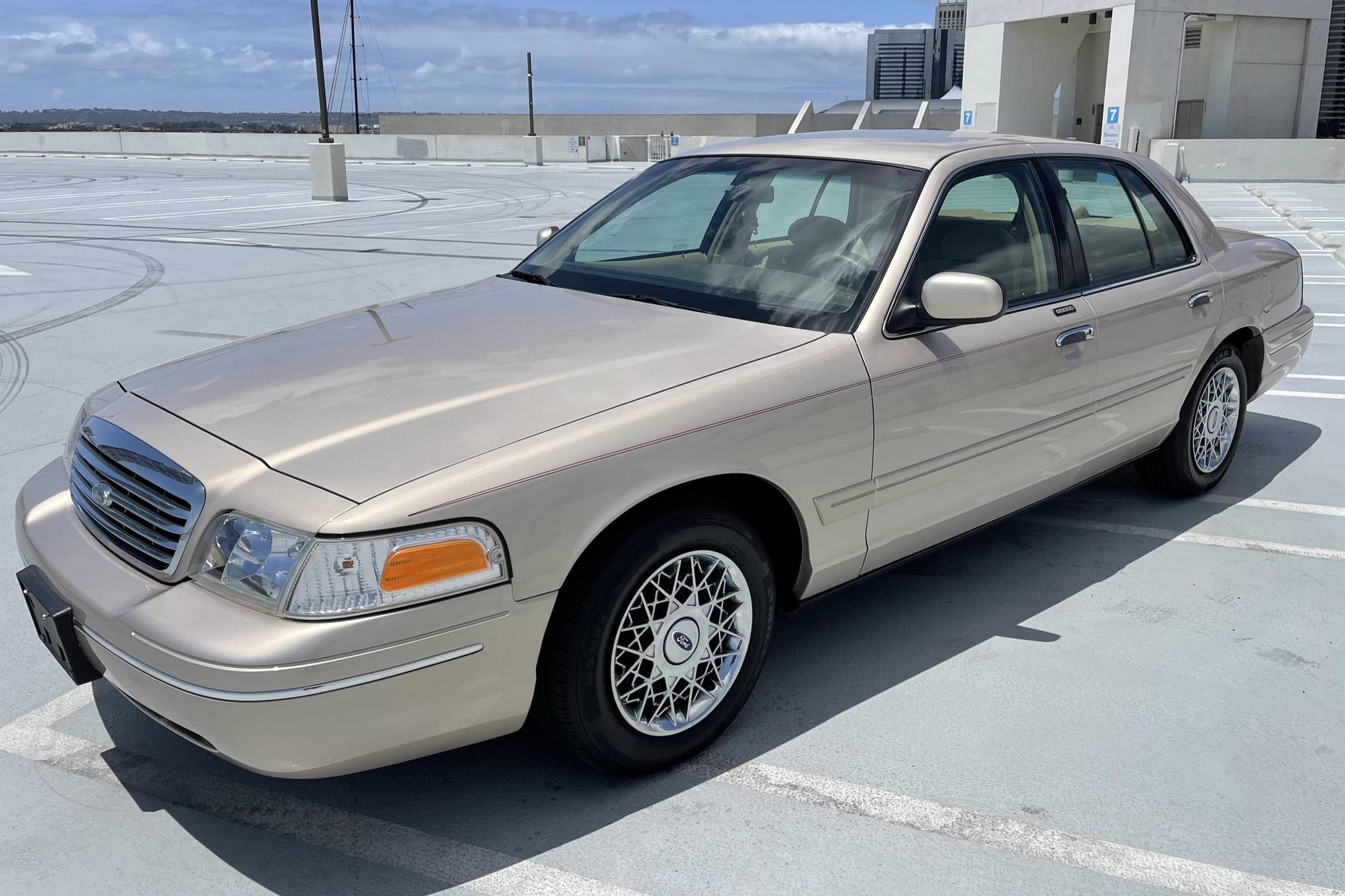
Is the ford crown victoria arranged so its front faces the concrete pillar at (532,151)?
no

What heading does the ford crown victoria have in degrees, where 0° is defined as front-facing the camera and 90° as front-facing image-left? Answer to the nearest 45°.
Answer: approximately 45°

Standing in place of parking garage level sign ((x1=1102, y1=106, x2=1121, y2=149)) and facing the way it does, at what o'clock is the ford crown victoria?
The ford crown victoria is roughly at 12 o'clock from the parking garage level sign.

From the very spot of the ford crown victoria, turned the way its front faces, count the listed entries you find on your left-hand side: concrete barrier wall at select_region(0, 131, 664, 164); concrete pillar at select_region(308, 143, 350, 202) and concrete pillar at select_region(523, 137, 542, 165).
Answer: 0

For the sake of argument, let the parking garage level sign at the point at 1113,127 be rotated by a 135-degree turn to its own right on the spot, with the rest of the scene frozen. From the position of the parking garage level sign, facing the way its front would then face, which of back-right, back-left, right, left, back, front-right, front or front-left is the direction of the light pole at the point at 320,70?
left

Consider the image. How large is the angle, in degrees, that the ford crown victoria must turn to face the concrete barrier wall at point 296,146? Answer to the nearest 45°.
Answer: approximately 135° to its right

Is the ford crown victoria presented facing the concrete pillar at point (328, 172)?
no

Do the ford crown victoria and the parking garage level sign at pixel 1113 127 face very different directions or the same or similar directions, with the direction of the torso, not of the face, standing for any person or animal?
same or similar directions

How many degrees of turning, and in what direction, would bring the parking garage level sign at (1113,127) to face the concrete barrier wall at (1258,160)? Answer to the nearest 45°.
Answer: approximately 45° to its left

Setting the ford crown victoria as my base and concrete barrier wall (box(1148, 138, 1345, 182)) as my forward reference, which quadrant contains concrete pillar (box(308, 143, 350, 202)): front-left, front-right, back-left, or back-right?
front-left

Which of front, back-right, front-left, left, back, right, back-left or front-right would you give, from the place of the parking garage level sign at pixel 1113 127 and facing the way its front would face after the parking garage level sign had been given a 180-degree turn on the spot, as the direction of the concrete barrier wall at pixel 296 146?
left

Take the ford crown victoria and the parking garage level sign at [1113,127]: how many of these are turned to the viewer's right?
0

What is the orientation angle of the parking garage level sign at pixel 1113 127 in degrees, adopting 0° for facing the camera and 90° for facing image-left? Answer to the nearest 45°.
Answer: approximately 0°

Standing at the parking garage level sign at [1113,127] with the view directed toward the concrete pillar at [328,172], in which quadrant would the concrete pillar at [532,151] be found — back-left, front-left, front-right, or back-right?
front-right
